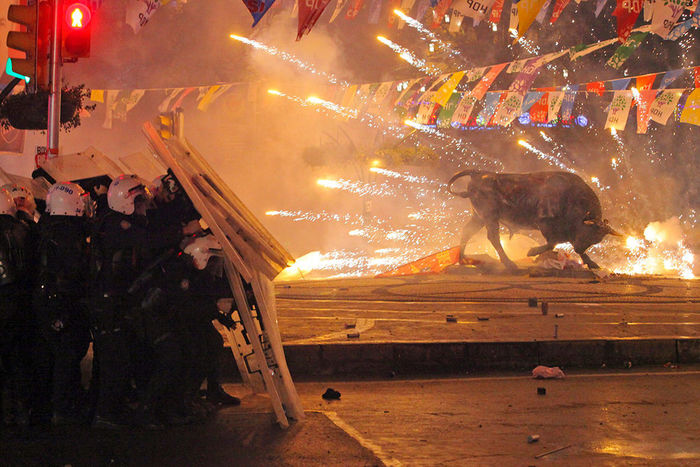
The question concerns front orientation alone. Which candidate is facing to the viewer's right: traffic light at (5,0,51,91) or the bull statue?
the bull statue

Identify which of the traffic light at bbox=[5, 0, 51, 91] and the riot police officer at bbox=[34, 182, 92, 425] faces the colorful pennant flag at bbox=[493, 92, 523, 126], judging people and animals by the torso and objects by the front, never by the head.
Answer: the riot police officer

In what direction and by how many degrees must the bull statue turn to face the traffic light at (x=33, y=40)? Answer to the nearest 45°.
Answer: approximately 135° to its right

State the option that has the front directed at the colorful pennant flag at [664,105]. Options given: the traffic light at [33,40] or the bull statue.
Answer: the bull statue

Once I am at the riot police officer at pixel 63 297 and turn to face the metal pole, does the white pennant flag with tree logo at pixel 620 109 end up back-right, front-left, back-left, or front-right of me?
front-right

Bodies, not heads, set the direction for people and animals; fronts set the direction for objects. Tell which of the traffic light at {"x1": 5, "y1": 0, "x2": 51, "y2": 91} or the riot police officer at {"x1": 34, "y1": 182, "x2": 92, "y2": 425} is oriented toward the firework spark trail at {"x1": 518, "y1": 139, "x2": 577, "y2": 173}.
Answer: the riot police officer

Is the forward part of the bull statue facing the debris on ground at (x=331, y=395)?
no

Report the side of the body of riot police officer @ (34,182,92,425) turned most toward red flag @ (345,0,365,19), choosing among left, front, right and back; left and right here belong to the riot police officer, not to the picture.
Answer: front

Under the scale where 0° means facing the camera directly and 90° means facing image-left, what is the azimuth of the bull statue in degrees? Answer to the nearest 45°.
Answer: approximately 270°

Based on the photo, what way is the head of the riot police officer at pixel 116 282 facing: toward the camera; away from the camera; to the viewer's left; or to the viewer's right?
to the viewer's right

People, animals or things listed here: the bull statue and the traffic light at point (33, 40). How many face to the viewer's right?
1
